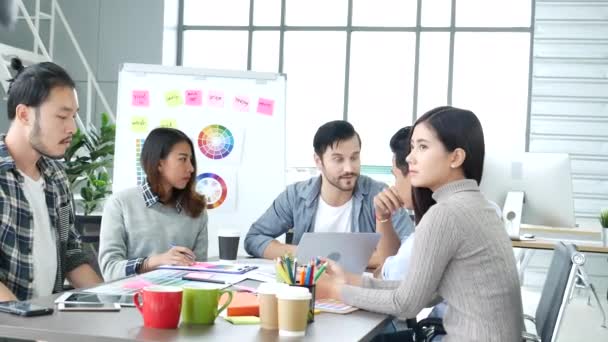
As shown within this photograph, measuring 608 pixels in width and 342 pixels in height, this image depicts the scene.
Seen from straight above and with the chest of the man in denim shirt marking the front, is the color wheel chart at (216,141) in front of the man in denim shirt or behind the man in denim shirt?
behind

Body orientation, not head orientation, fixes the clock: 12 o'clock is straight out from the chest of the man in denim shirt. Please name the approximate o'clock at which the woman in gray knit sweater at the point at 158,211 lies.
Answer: The woman in gray knit sweater is roughly at 2 o'clock from the man in denim shirt.

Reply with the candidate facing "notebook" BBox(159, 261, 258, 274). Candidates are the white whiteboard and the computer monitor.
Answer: the white whiteboard

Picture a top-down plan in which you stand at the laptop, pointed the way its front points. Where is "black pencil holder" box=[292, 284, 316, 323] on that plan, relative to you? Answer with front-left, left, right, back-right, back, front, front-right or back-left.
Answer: back

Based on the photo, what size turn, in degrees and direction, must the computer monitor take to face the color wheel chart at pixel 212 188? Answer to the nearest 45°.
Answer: approximately 135° to its left

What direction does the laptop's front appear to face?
away from the camera

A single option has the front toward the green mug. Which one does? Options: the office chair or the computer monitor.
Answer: the office chair

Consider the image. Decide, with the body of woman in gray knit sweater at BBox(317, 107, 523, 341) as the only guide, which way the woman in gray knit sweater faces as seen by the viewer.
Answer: to the viewer's left

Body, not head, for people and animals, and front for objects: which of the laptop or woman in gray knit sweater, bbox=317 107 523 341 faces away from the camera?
the laptop

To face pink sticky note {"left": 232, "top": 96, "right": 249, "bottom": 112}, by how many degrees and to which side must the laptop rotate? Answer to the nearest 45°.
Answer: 0° — it already faces it
